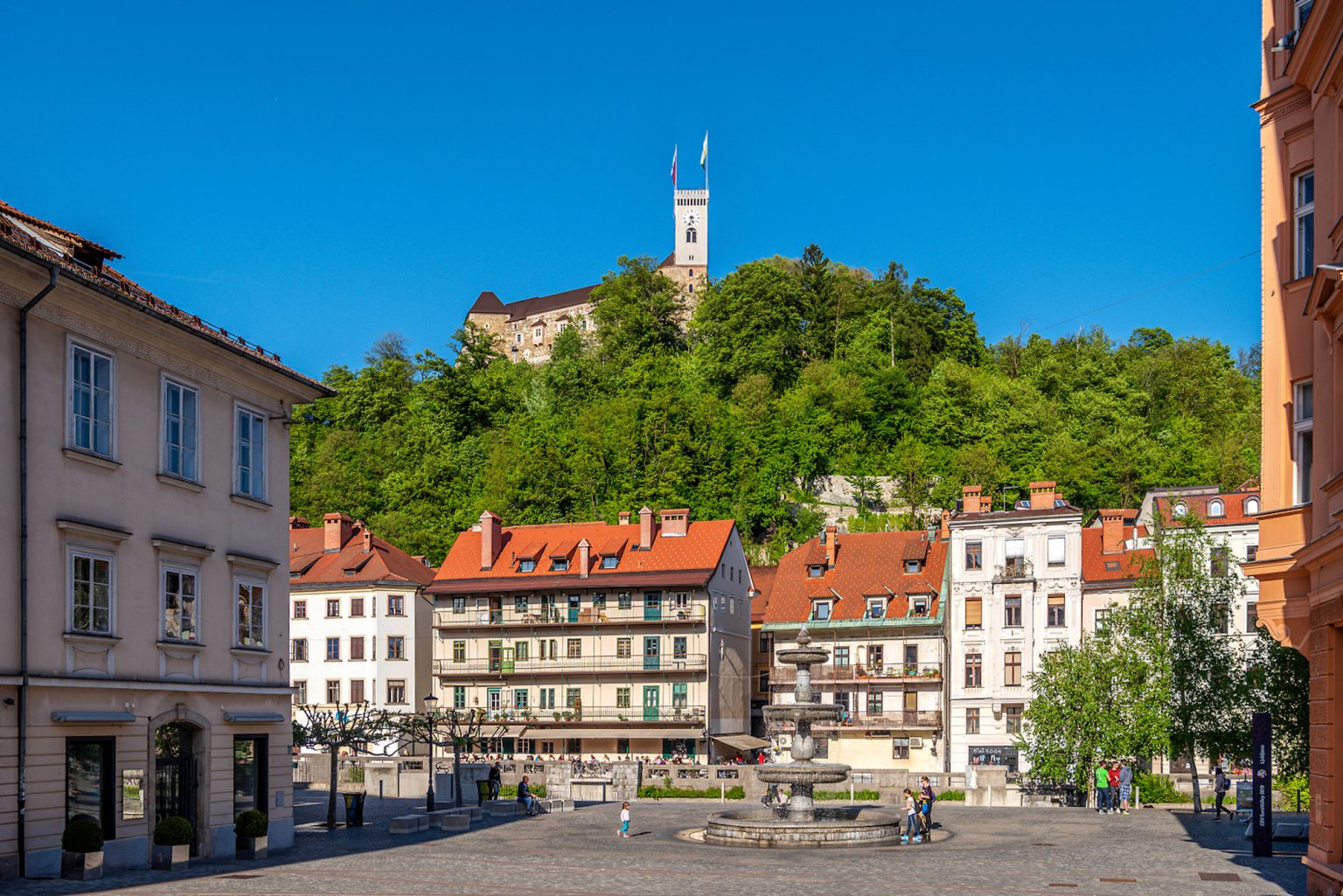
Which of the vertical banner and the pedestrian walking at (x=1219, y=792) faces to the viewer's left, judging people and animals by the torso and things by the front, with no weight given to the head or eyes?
the pedestrian walking

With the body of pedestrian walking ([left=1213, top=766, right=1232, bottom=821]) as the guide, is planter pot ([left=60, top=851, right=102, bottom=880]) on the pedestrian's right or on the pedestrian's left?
on the pedestrian's left

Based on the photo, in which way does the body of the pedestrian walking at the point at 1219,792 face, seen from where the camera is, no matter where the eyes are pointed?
to the viewer's left

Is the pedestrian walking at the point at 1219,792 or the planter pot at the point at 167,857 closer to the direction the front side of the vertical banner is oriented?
the planter pot

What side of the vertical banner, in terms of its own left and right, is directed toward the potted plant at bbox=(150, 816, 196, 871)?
right

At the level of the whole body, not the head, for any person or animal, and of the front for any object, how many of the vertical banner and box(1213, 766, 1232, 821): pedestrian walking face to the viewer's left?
1

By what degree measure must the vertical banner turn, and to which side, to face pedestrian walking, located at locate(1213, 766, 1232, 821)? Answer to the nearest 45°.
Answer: approximately 180°
